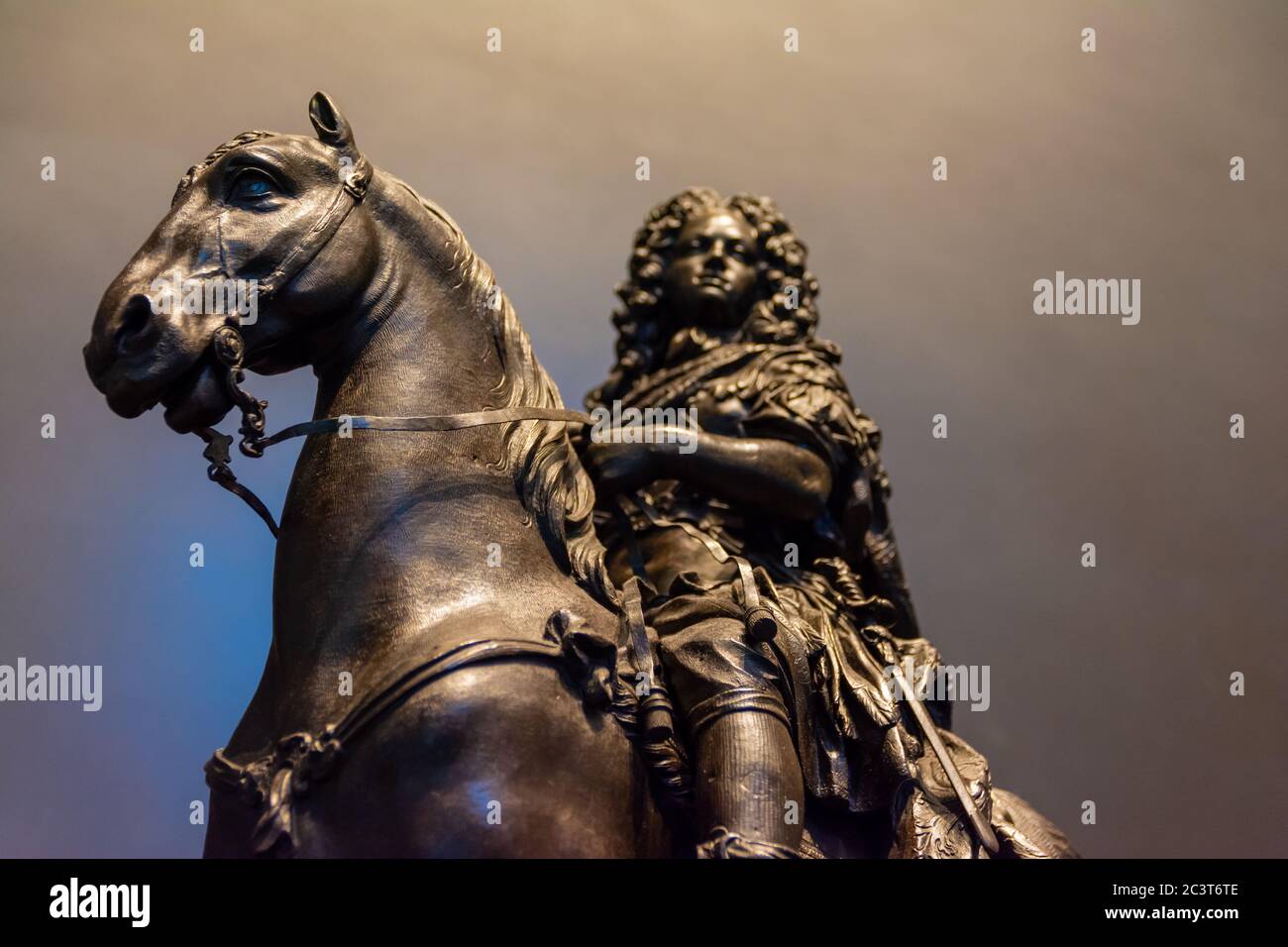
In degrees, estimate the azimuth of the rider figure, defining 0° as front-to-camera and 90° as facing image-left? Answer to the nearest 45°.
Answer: approximately 45°

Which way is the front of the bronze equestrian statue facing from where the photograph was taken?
facing the viewer and to the left of the viewer
